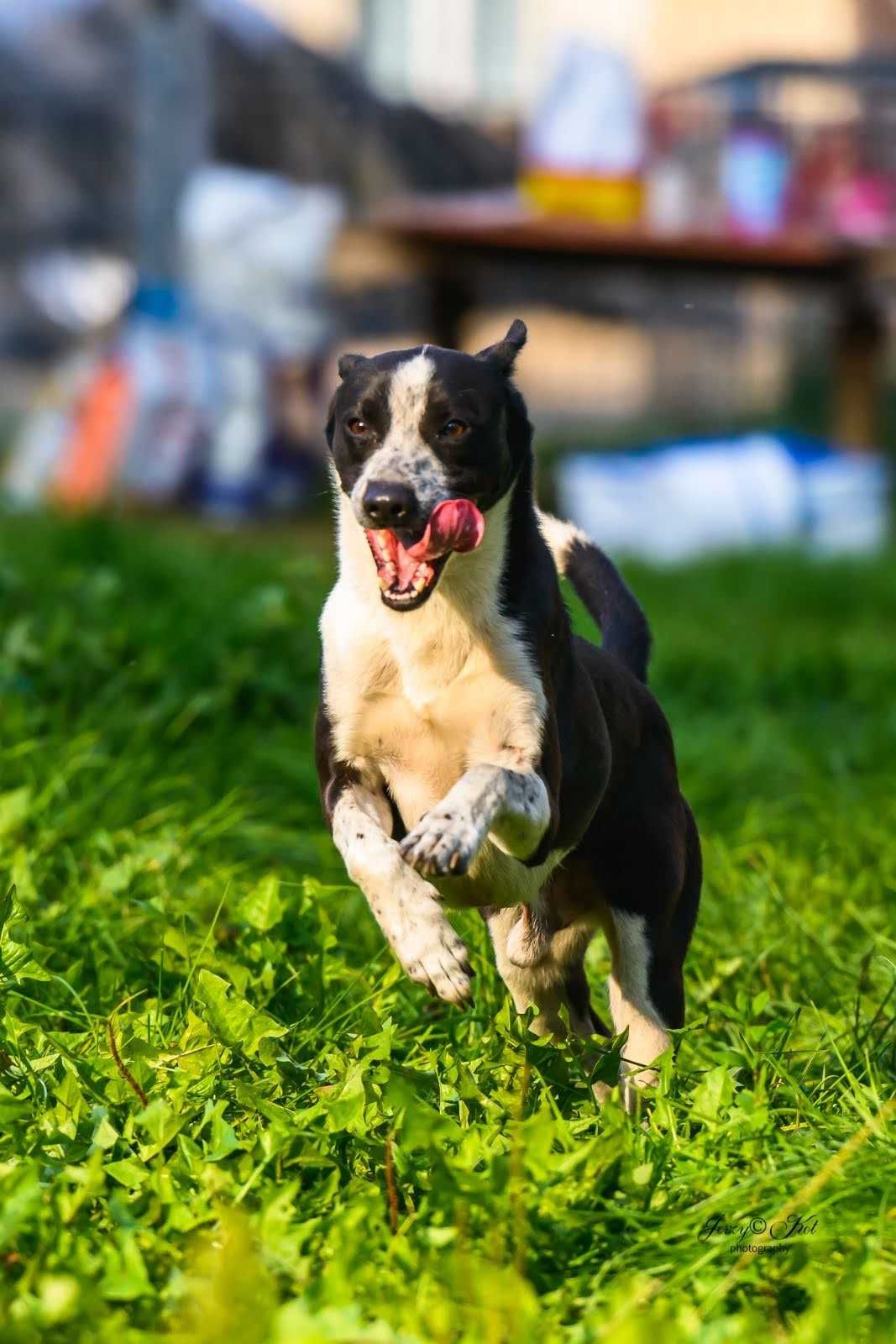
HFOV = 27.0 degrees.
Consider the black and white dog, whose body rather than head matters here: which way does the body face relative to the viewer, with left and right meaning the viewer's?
facing the viewer and to the left of the viewer

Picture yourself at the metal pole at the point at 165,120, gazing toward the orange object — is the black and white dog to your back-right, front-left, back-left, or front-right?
front-left

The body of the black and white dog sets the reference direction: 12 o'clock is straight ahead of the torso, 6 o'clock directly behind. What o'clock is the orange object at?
The orange object is roughly at 4 o'clock from the black and white dog.

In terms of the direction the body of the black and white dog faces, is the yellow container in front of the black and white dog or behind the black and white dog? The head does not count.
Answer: behind

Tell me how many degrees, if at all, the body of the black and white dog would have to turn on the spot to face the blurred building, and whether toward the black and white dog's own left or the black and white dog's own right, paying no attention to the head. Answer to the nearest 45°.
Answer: approximately 135° to the black and white dog's own right

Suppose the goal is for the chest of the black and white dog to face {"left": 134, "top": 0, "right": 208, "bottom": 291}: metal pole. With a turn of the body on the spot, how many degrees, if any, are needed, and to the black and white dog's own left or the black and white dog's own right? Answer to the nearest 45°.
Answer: approximately 135° to the black and white dog's own right

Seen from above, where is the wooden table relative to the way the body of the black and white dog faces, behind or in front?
behind
